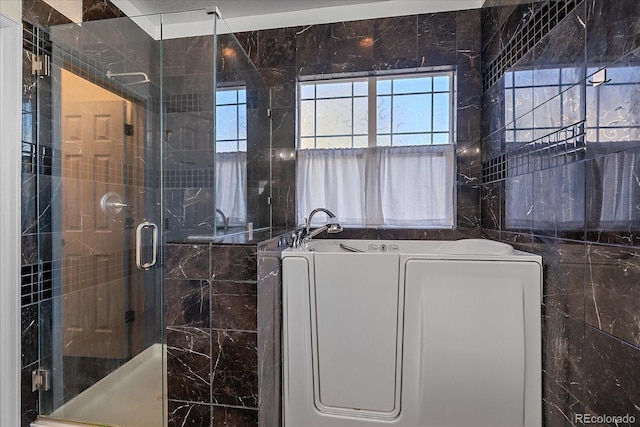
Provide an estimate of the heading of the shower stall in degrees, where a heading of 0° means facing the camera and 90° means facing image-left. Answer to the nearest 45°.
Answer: approximately 0°

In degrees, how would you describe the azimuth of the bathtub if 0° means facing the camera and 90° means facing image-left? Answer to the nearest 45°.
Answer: approximately 0°

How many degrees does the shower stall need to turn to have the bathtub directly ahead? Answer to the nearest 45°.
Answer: approximately 45° to its left

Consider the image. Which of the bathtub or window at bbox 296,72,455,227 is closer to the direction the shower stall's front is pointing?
the bathtub

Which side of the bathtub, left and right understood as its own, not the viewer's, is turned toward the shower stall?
right

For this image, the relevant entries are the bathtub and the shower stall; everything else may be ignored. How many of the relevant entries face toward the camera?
2
